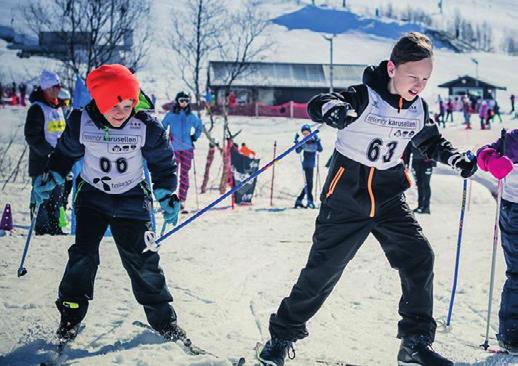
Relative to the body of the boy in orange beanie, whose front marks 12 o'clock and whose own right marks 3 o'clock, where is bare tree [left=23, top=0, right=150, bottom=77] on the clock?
The bare tree is roughly at 6 o'clock from the boy in orange beanie.

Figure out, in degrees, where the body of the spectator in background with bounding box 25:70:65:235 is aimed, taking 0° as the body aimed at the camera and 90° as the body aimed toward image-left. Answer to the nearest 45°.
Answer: approximately 315°

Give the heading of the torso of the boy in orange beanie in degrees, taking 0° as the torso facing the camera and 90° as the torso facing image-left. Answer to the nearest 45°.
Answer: approximately 0°

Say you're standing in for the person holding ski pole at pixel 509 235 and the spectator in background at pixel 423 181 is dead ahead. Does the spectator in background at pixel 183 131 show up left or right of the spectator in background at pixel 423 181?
left

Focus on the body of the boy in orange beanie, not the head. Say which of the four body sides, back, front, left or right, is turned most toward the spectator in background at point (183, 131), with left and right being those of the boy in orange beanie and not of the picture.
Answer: back
